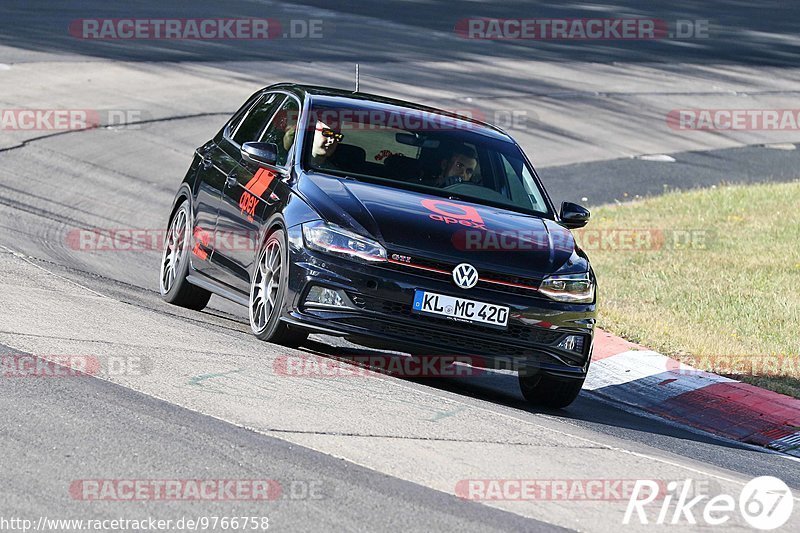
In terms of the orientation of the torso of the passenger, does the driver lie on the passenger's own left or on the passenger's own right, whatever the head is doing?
on the passenger's own left

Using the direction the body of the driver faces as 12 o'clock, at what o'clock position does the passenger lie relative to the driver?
The passenger is roughly at 4 o'clock from the driver.
